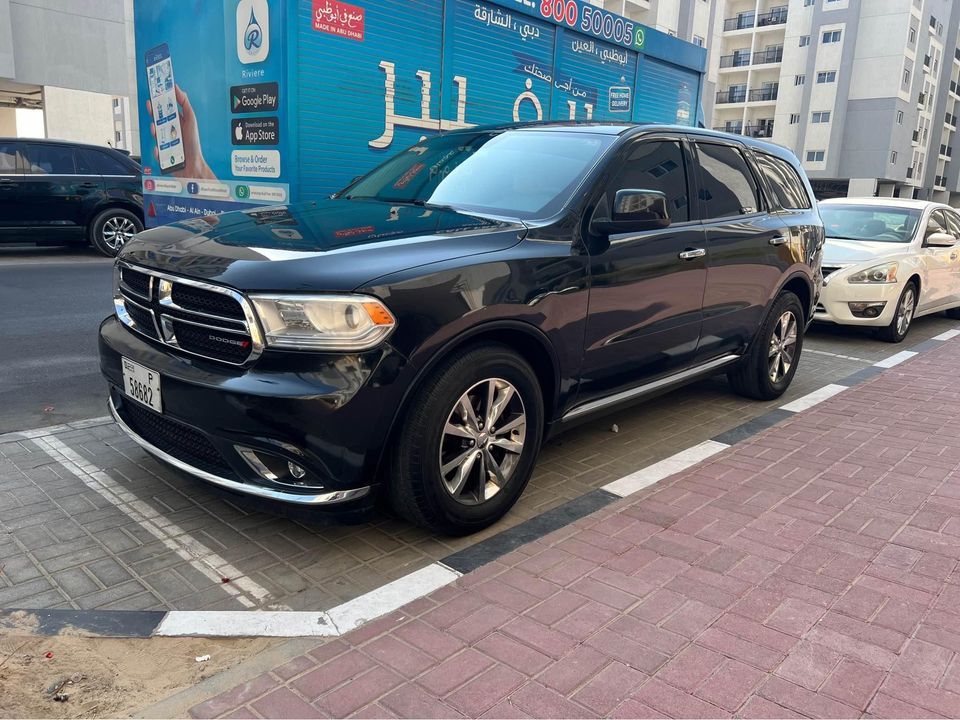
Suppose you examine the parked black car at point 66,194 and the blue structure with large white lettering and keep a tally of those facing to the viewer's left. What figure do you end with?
1

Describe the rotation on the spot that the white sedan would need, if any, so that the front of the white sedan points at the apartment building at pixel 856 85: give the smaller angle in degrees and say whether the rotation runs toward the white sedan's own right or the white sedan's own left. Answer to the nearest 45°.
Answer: approximately 135° to the white sedan's own right

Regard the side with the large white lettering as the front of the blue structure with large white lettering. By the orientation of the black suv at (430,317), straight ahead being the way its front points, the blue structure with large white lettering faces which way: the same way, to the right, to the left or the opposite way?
to the left

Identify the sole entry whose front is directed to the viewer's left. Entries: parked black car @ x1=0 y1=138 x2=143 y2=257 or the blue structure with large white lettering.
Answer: the parked black car

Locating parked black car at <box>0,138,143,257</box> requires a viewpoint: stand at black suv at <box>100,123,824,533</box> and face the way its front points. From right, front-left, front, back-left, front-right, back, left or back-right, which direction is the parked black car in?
right

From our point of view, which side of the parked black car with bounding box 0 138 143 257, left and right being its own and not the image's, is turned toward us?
left

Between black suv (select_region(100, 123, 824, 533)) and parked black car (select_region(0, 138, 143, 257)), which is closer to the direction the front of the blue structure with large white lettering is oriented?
the black suv

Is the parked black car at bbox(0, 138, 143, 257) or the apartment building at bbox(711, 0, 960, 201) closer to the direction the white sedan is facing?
the parked black car

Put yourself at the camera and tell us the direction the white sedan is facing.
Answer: facing the viewer and to the left of the viewer

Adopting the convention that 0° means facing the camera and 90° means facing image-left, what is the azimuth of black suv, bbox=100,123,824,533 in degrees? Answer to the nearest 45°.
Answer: approximately 45°

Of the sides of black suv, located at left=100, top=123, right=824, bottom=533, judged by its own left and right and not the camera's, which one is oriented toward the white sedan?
back

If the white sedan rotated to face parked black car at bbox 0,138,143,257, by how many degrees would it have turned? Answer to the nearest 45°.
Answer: approximately 45° to its right
